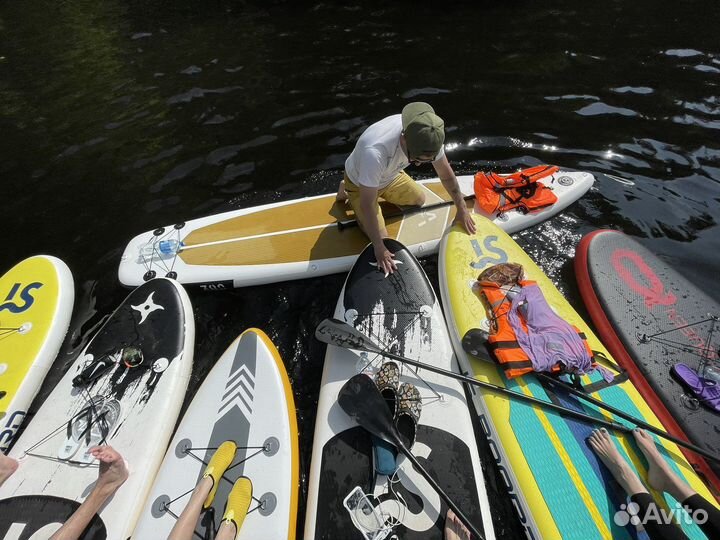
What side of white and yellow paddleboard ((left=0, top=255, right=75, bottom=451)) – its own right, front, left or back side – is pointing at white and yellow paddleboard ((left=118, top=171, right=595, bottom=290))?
right

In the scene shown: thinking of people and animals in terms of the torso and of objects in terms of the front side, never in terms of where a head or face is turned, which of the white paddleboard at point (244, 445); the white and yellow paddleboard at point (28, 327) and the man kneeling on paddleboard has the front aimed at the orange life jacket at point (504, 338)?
the man kneeling on paddleboard

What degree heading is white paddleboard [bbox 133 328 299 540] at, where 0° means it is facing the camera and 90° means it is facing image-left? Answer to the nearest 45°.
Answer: approximately 180°

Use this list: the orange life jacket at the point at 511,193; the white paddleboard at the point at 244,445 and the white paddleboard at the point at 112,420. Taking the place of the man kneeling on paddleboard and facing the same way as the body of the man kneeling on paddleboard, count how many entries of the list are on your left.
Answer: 1

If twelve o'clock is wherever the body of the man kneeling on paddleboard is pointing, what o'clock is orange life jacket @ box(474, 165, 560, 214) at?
The orange life jacket is roughly at 9 o'clock from the man kneeling on paddleboard.

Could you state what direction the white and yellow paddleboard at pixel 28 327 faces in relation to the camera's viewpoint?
facing away from the viewer and to the right of the viewer

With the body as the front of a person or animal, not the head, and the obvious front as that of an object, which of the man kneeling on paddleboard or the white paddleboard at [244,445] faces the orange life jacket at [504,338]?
the man kneeling on paddleboard

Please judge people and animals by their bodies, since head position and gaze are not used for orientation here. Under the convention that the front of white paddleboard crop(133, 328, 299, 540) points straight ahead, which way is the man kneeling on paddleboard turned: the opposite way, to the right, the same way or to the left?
the opposite way

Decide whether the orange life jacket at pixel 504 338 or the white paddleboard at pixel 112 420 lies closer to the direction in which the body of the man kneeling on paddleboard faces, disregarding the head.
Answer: the orange life jacket

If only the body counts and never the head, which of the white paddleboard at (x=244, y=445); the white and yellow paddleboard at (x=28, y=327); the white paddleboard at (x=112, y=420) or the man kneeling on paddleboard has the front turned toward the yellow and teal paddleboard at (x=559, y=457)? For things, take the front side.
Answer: the man kneeling on paddleboard

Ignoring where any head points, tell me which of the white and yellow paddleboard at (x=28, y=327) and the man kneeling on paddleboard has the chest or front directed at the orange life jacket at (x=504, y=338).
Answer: the man kneeling on paddleboard

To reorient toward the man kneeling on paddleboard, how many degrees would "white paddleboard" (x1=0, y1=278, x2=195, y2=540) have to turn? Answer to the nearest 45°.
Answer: approximately 45° to its right

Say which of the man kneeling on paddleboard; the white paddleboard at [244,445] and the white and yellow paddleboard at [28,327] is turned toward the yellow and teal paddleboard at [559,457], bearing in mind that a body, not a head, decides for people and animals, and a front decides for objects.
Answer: the man kneeling on paddleboard

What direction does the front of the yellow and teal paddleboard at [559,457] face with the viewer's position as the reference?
facing away from the viewer and to the left of the viewer

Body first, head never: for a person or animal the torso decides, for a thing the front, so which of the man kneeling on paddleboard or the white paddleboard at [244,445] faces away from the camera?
the white paddleboard

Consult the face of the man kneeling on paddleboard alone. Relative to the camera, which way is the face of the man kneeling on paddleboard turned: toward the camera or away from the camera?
toward the camera

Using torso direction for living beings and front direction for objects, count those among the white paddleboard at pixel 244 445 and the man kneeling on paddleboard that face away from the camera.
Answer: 1

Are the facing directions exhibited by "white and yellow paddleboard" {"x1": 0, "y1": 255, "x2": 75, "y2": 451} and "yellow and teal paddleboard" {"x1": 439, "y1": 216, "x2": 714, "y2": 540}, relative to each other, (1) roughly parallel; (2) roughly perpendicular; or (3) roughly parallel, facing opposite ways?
roughly parallel

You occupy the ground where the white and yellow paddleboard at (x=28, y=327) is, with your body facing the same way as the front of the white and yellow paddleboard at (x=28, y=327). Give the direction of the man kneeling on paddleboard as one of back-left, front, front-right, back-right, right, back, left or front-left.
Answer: right

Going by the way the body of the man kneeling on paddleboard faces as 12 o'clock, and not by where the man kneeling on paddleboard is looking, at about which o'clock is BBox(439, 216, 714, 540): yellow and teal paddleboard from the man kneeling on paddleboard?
The yellow and teal paddleboard is roughly at 12 o'clock from the man kneeling on paddleboard.
